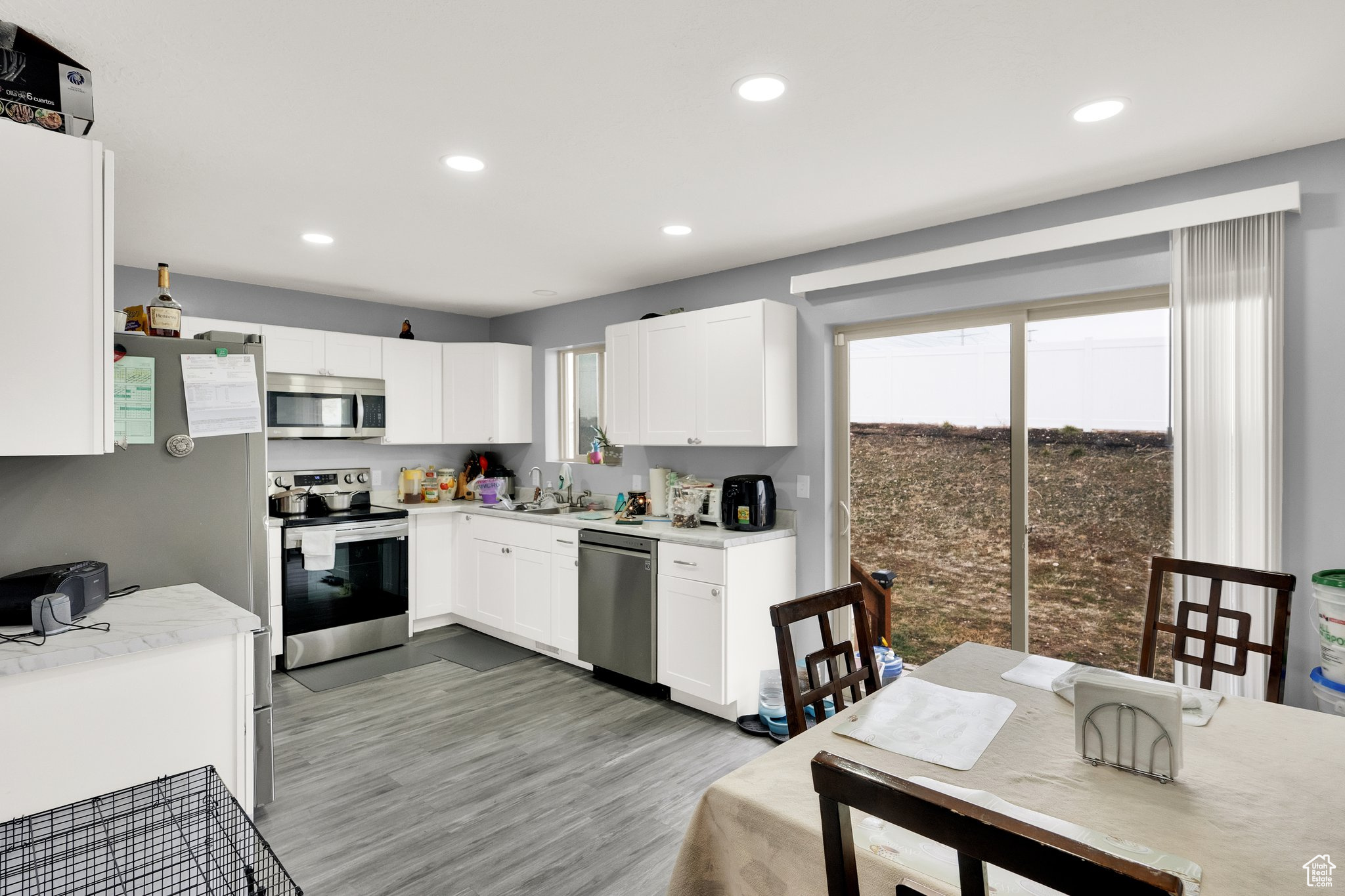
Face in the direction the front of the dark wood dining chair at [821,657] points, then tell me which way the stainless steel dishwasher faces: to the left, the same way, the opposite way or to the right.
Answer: to the right

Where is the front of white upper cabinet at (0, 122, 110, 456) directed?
to the viewer's right

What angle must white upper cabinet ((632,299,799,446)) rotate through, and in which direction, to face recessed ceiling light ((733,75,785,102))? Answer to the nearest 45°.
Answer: approximately 45° to its left

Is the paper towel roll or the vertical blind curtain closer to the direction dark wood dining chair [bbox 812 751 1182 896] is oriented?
the vertical blind curtain

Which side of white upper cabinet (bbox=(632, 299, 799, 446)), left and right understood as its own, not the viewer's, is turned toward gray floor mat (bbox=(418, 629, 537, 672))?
right

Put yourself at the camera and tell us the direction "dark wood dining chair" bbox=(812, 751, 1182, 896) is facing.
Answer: facing away from the viewer and to the right of the viewer

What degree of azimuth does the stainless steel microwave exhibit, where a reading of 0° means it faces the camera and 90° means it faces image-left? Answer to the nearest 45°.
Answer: approximately 0°

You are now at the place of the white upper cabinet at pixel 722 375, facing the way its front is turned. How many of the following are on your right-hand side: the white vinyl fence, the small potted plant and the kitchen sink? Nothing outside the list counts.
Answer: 2
